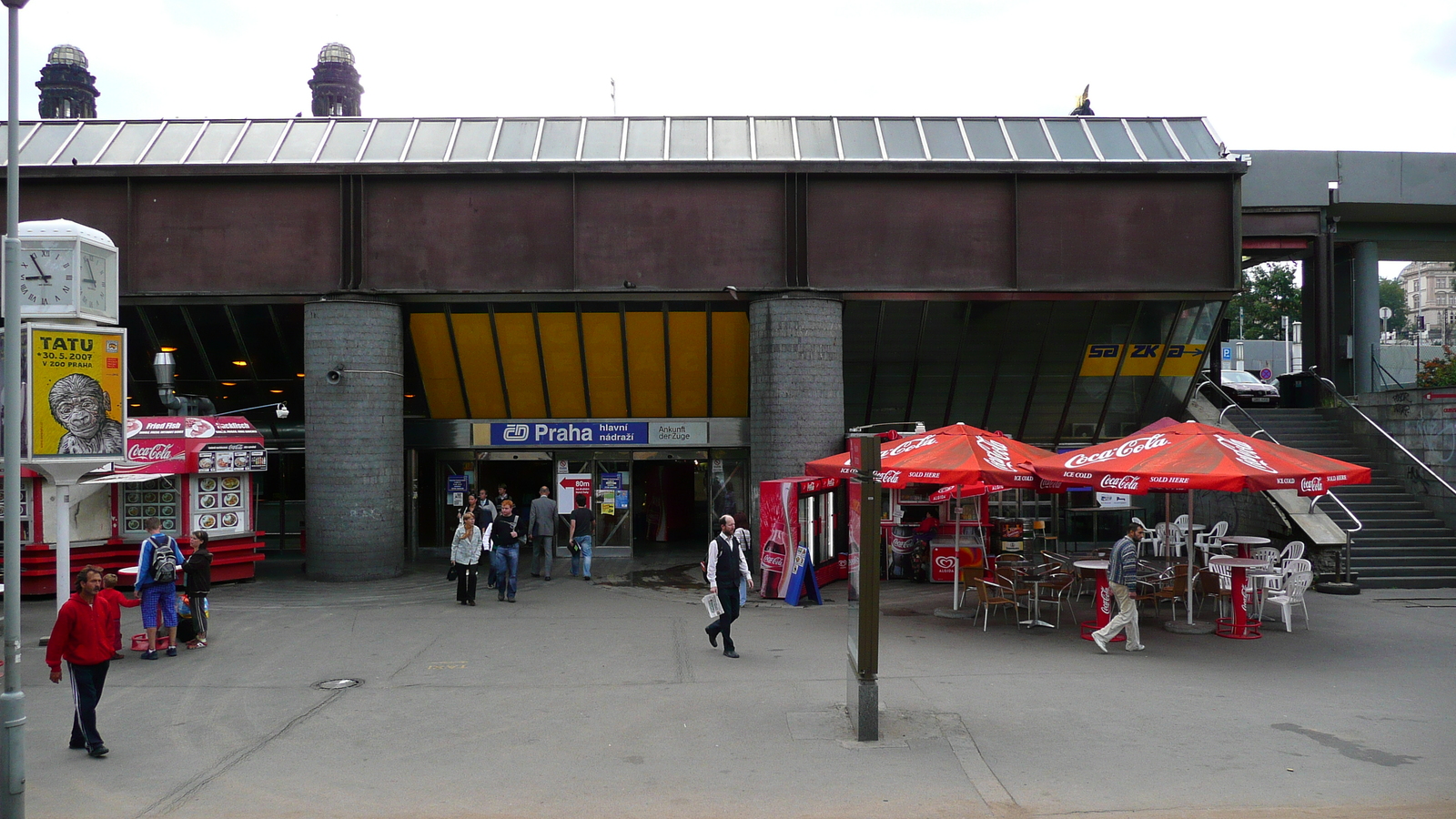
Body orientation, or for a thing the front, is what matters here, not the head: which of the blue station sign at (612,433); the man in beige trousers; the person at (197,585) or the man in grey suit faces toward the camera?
the blue station sign

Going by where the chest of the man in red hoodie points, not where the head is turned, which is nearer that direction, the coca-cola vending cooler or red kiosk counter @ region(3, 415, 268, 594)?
the coca-cola vending cooler

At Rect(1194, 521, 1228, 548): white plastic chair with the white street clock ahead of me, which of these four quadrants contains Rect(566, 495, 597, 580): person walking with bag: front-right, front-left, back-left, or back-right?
front-right

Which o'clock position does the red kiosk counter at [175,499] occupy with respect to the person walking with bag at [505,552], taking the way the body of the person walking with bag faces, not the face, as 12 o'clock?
The red kiosk counter is roughly at 4 o'clock from the person walking with bag.

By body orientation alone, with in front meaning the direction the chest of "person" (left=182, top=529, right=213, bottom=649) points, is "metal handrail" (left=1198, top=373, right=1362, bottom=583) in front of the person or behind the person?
behind

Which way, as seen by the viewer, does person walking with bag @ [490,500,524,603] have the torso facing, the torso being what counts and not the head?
toward the camera

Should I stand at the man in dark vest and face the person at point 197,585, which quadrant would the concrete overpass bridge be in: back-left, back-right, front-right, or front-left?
back-right

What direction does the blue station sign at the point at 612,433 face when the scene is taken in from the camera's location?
facing the viewer

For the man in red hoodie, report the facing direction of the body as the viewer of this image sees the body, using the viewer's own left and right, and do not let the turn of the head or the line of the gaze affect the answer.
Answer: facing the viewer and to the right of the viewer

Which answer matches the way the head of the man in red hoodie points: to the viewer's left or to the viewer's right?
to the viewer's right

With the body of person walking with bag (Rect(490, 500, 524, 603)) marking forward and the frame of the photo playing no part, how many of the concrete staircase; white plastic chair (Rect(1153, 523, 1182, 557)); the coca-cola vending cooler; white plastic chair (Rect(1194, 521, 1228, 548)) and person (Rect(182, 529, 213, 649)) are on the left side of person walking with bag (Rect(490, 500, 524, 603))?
4

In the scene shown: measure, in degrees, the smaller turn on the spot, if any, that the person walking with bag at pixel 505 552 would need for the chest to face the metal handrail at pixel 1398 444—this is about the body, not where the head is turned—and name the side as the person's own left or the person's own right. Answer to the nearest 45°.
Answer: approximately 90° to the person's own left

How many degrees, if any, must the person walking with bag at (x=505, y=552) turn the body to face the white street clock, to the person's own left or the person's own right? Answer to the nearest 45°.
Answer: approximately 45° to the person's own right

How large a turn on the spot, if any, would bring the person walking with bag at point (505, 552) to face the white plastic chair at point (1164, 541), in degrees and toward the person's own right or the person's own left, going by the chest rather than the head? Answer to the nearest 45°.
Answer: approximately 90° to the person's own left

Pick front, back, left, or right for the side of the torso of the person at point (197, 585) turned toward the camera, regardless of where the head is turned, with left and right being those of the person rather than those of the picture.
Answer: left
